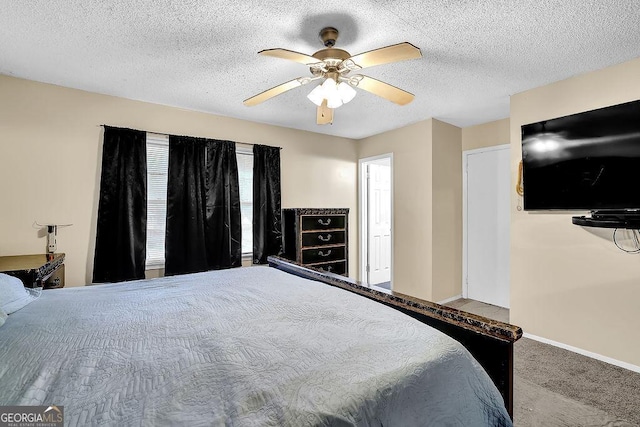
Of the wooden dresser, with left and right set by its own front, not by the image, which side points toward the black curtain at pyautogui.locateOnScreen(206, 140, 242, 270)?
right

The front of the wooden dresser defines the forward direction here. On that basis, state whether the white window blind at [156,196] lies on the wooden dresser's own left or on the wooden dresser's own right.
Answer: on the wooden dresser's own right

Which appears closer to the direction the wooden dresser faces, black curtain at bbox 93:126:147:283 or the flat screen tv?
the flat screen tv

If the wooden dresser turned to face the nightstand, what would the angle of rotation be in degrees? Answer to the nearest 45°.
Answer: approximately 90° to its right

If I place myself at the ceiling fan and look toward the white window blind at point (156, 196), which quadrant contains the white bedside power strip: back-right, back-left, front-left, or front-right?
front-left

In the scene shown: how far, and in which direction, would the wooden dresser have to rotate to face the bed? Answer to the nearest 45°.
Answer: approximately 45° to its right

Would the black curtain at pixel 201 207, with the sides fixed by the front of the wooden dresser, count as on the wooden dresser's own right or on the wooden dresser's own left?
on the wooden dresser's own right

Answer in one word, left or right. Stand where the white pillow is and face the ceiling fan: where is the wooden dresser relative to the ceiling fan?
left

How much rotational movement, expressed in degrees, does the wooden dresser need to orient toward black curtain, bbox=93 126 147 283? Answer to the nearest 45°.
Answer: approximately 90° to its right

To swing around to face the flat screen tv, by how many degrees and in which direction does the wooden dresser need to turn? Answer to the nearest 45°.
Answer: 0° — it already faces it

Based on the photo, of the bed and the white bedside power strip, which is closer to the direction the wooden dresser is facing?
the bed

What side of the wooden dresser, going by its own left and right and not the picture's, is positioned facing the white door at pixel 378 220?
left

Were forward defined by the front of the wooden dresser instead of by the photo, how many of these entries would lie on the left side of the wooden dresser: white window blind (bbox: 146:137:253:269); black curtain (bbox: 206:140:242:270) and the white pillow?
0

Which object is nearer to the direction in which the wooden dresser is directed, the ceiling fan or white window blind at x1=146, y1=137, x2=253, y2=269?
the ceiling fan

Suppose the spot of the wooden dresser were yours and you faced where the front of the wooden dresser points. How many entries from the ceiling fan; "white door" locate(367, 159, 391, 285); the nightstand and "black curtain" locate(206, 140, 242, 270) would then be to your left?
1

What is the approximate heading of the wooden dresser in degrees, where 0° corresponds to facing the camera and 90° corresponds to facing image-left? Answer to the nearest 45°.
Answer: approximately 315°

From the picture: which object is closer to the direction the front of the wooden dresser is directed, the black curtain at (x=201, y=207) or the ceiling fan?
the ceiling fan

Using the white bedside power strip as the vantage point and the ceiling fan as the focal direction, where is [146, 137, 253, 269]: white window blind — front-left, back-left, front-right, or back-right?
front-left
